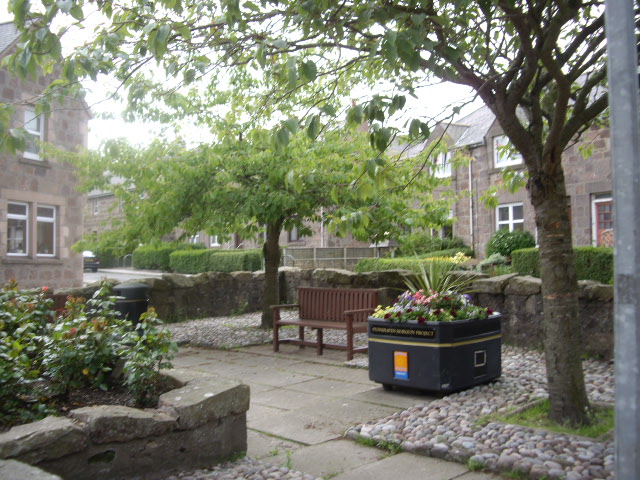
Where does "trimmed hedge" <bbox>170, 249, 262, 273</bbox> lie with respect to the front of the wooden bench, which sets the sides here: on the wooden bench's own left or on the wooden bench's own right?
on the wooden bench's own right

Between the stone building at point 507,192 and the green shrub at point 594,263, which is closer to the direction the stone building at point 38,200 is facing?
the green shrub

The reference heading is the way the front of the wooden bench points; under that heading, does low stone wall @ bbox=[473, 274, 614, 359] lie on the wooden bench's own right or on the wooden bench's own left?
on the wooden bench's own left

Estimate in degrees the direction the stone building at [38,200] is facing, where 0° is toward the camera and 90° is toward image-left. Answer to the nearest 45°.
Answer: approximately 0°

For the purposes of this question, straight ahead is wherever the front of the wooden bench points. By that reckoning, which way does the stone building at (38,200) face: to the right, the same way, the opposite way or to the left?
to the left

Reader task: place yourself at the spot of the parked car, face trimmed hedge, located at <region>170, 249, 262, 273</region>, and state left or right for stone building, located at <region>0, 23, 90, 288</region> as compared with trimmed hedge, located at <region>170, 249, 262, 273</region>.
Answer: right

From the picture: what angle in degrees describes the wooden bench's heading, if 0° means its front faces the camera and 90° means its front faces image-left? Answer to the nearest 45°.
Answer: approximately 45°

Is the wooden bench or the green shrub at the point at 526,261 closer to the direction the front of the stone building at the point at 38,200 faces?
the wooden bench

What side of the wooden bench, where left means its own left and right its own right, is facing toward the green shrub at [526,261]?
back

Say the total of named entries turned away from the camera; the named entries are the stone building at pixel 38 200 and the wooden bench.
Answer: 0

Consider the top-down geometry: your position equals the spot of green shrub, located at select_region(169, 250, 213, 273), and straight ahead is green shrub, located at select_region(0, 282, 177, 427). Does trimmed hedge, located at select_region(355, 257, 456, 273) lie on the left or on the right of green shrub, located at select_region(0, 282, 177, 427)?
left

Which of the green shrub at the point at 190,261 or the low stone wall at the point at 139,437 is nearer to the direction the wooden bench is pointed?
the low stone wall
